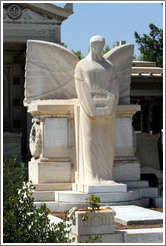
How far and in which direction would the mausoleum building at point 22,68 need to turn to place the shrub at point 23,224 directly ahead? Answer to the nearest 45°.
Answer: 0° — it already faces it

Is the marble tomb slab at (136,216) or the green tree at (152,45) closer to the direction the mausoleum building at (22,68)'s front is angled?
the marble tomb slab

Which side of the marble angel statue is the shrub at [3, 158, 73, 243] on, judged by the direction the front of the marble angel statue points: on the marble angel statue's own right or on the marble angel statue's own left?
on the marble angel statue's own right

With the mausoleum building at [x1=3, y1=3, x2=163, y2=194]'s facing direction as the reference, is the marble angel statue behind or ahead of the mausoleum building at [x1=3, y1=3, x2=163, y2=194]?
ahead

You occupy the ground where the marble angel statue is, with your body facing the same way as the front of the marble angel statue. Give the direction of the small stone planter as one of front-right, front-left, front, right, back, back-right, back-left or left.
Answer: front-right

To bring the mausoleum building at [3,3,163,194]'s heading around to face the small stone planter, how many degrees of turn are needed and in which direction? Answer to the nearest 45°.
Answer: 0° — it already faces it

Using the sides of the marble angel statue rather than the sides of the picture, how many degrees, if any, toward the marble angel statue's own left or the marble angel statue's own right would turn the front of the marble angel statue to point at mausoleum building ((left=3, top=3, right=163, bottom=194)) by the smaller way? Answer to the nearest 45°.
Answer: approximately 135° to the marble angel statue's own left

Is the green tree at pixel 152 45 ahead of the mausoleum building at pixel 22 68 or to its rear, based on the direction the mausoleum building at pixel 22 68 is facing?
to the rear

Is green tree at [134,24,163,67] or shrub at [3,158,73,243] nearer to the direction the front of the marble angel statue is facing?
the shrub

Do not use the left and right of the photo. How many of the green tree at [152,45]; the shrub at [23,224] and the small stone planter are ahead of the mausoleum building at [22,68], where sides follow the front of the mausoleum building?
2

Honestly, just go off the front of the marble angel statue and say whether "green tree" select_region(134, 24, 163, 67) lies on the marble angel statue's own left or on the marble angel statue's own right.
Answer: on the marble angel statue's own left

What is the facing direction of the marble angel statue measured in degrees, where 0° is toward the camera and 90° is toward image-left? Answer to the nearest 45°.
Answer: approximately 315°
